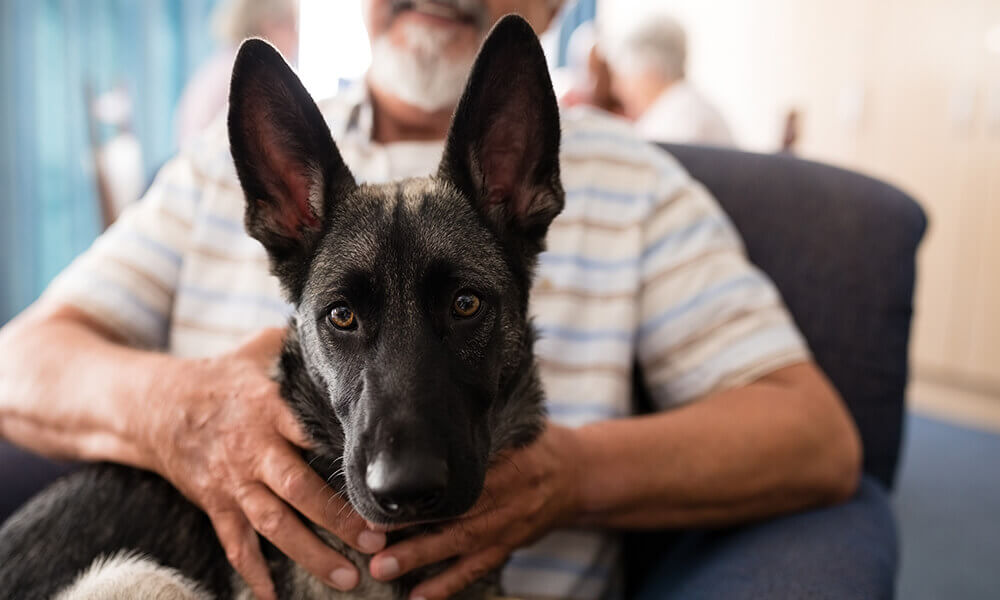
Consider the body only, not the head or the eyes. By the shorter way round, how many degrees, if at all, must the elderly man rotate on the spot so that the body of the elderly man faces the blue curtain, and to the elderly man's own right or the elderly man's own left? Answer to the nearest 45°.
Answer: approximately 135° to the elderly man's own right

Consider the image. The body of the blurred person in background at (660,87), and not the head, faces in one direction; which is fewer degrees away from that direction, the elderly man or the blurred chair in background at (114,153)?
the blurred chair in background

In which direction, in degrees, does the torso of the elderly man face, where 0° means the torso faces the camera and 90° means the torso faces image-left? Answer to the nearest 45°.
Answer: approximately 0°

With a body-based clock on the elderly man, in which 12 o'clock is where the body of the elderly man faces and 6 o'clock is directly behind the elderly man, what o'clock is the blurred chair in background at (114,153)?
The blurred chair in background is roughly at 5 o'clock from the elderly man.

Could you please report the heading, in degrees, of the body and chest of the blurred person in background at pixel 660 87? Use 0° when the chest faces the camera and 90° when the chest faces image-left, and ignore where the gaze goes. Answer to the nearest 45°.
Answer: approximately 90°

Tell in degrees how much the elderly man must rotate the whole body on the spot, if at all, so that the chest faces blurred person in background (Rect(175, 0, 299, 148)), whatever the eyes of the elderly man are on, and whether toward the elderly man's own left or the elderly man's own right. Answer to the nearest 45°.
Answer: approximately 180°

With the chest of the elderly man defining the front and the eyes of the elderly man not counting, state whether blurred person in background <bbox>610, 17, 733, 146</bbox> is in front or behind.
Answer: behind

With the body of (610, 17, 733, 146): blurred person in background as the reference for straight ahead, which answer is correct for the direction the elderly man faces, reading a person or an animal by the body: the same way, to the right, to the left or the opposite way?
to the left

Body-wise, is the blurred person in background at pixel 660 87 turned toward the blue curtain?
yes

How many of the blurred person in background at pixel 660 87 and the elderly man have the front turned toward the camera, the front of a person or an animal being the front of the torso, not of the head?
1
